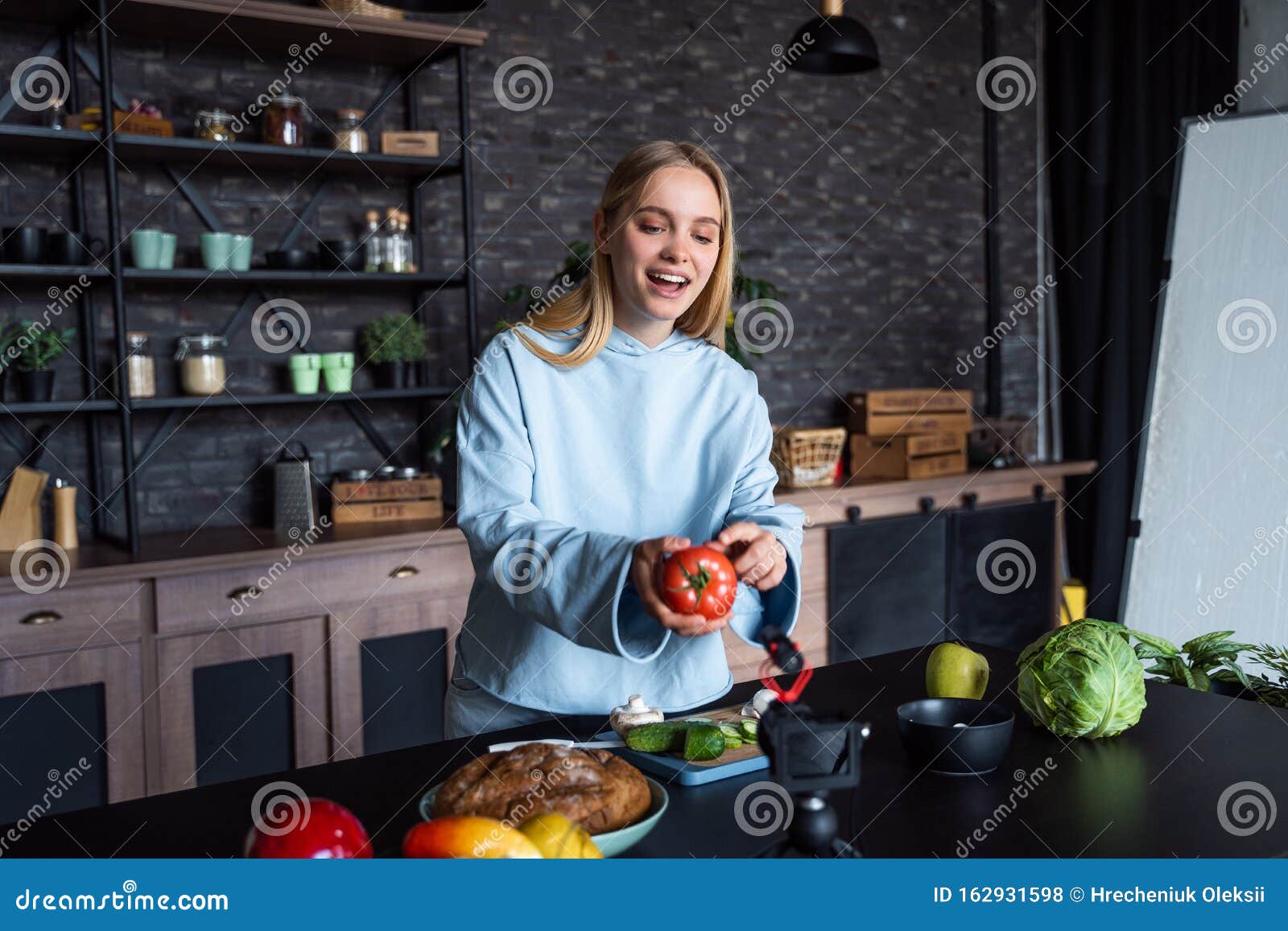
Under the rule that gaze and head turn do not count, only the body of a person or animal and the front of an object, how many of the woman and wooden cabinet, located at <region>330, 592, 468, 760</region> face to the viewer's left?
0

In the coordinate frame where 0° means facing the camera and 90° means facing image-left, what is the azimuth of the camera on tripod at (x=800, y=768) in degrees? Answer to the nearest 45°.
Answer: approximately 135°

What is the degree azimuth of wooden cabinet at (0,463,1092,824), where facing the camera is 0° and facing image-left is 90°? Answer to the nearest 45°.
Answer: approximately 315°

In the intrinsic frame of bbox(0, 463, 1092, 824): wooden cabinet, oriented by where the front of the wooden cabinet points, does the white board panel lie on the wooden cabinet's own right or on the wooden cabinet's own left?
on the wooden cabinet's own left

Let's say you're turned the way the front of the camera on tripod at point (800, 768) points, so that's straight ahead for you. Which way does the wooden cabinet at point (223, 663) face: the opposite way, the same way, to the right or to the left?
the opposite way

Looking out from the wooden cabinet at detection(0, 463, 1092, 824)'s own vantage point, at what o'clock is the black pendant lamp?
The black pendant lamp is roughly at 10 o'clock from the wooden cabinet.

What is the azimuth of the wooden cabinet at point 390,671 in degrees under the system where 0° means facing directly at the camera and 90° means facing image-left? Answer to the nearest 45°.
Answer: approximately 315°

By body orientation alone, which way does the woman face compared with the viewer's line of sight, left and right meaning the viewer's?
facing the viewer and to the right of the viewer

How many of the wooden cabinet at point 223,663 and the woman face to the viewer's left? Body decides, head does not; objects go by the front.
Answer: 0

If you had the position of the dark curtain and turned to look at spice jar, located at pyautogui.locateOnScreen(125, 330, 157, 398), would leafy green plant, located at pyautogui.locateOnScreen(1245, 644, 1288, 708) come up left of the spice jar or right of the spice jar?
left

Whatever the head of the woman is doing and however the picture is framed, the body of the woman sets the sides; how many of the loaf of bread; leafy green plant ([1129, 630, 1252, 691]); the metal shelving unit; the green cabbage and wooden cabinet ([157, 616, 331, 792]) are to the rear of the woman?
2
